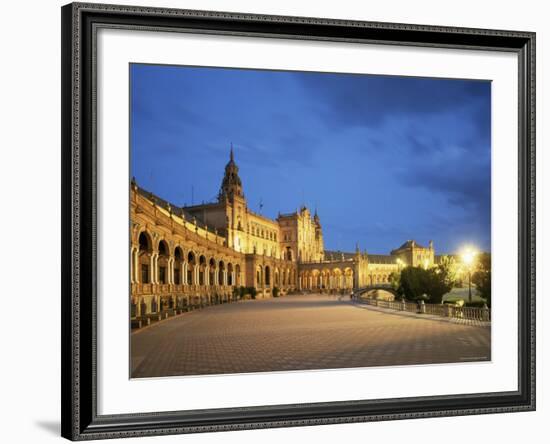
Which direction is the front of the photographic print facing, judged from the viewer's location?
facing the viewer and to the right of the viewer
